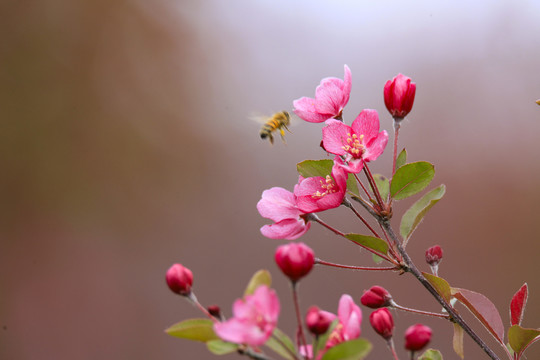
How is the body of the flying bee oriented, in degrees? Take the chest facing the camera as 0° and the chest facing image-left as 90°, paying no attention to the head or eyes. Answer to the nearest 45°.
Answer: approximately 270°

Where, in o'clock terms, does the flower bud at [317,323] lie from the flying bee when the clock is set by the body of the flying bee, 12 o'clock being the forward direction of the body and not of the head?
The flower bud is roughly at 3 o'clock from the flying bee.

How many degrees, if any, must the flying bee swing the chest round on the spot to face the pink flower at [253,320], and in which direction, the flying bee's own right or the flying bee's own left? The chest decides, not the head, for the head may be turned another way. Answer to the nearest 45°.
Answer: approximately 90° to the flying bee's own right

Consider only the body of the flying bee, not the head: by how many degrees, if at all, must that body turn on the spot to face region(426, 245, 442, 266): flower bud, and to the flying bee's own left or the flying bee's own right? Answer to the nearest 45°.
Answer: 0° — it already faces it

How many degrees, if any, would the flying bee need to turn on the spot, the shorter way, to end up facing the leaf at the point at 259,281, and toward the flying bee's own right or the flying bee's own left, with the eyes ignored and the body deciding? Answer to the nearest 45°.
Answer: approximately 90° to the flying bee's own right

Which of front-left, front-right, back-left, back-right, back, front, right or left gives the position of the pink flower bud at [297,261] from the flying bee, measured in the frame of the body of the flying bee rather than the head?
right

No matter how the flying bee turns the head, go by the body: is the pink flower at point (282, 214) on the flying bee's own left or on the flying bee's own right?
on the flying bee's own right

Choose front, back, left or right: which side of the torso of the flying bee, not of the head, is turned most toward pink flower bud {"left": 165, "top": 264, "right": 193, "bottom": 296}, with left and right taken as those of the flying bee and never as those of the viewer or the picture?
back
